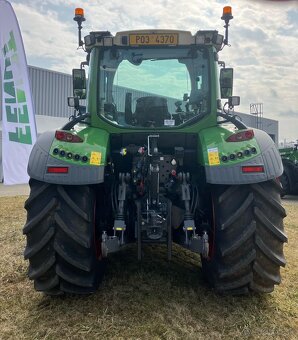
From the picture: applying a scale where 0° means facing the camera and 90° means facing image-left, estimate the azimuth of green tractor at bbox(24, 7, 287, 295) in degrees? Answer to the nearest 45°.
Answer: approximately 180°

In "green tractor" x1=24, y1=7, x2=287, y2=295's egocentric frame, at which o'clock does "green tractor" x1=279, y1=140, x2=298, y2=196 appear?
"green tractor" x1=279, y1=140, x2=298, y2=196 is roughly at 1 o'clock from "green tractor" x1=24, y1=7, x2=287, y2=295.
